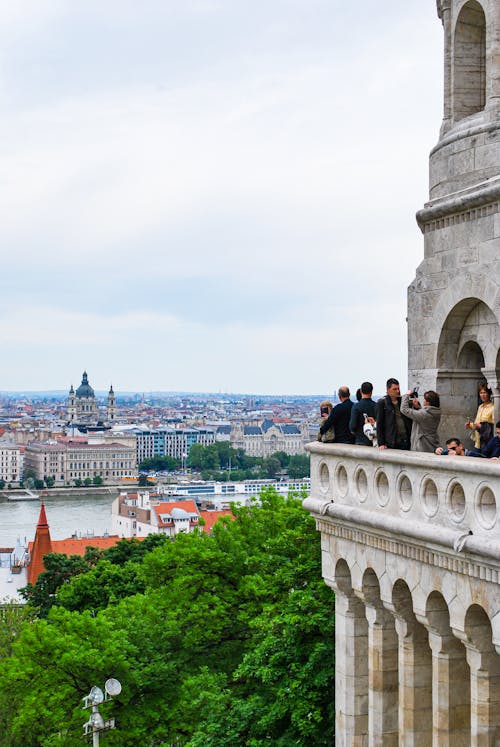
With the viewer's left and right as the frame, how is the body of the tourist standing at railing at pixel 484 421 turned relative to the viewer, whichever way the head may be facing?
facing the viewer and to the left of the viewer

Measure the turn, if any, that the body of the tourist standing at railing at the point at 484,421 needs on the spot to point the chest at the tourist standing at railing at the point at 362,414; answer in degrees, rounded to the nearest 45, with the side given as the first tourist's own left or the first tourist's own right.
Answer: approximately 90° to the first tourist's own right

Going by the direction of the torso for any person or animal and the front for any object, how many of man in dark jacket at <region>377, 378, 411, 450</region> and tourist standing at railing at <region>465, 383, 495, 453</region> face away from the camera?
0

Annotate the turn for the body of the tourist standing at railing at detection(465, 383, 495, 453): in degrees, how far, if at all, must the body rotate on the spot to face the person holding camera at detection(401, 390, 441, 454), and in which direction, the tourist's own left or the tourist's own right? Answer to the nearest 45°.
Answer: approximately 45° to the tourist's own right
